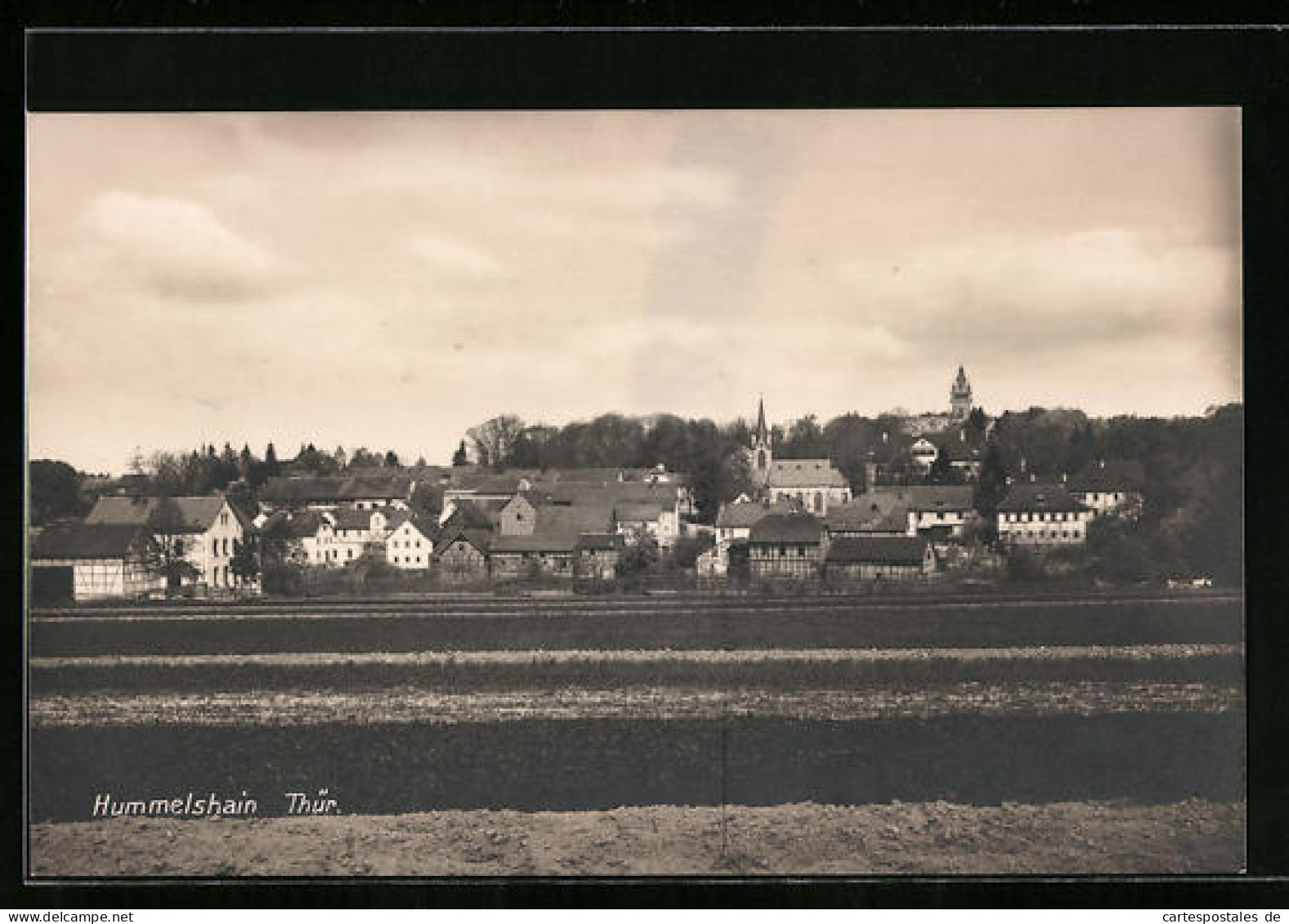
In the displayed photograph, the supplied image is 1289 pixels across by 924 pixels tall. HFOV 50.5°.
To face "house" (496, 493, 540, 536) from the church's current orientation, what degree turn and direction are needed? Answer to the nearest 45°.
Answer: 0° — it already faces it

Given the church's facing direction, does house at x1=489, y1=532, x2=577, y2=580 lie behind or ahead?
ahead

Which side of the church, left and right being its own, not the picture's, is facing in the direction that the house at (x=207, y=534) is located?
front

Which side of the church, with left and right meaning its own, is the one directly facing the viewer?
left

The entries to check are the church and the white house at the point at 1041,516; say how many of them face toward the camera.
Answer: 1

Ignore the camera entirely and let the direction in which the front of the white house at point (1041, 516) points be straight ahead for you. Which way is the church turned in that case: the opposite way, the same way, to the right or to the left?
to the right

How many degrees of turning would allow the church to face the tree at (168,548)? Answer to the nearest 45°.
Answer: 0° — it already faces it

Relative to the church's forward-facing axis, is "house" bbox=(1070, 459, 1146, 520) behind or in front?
behind

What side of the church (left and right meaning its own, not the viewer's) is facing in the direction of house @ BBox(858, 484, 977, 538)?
back

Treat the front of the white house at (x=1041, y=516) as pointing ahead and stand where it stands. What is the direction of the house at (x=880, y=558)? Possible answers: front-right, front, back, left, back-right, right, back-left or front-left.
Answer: right

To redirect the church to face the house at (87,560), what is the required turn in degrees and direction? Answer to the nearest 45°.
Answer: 0° — it already faces it
